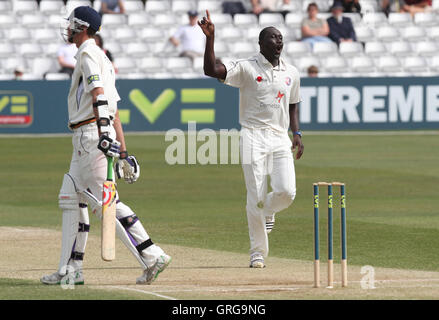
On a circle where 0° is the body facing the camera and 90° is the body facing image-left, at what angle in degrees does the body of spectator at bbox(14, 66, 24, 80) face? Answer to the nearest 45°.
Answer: approximately 0°

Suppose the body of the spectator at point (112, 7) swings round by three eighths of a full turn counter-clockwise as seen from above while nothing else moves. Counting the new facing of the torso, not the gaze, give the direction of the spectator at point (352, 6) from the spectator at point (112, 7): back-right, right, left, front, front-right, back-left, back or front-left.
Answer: front-right

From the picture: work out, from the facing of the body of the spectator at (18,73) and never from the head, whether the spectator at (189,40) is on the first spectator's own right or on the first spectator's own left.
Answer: on the first spectator's own left

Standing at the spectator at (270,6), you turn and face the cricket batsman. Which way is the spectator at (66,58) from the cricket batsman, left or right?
right

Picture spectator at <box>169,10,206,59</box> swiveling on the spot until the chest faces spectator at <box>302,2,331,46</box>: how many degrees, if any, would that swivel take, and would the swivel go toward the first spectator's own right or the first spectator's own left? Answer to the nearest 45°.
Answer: approximately 90° to the first spectator's own left

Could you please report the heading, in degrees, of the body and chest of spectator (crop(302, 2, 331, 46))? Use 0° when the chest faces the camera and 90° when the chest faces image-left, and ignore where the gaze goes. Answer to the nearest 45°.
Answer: approximately 0°

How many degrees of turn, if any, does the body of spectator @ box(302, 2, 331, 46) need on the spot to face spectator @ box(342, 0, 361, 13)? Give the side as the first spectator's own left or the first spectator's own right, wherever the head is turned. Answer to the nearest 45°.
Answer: approximately 135° to the first spectator's own left

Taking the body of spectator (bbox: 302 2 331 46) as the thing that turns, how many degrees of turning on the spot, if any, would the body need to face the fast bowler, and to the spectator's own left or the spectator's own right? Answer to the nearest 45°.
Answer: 0° — they already face them

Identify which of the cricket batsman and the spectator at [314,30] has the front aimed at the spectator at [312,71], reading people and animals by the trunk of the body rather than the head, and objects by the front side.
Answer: the spectator at [314,30]
